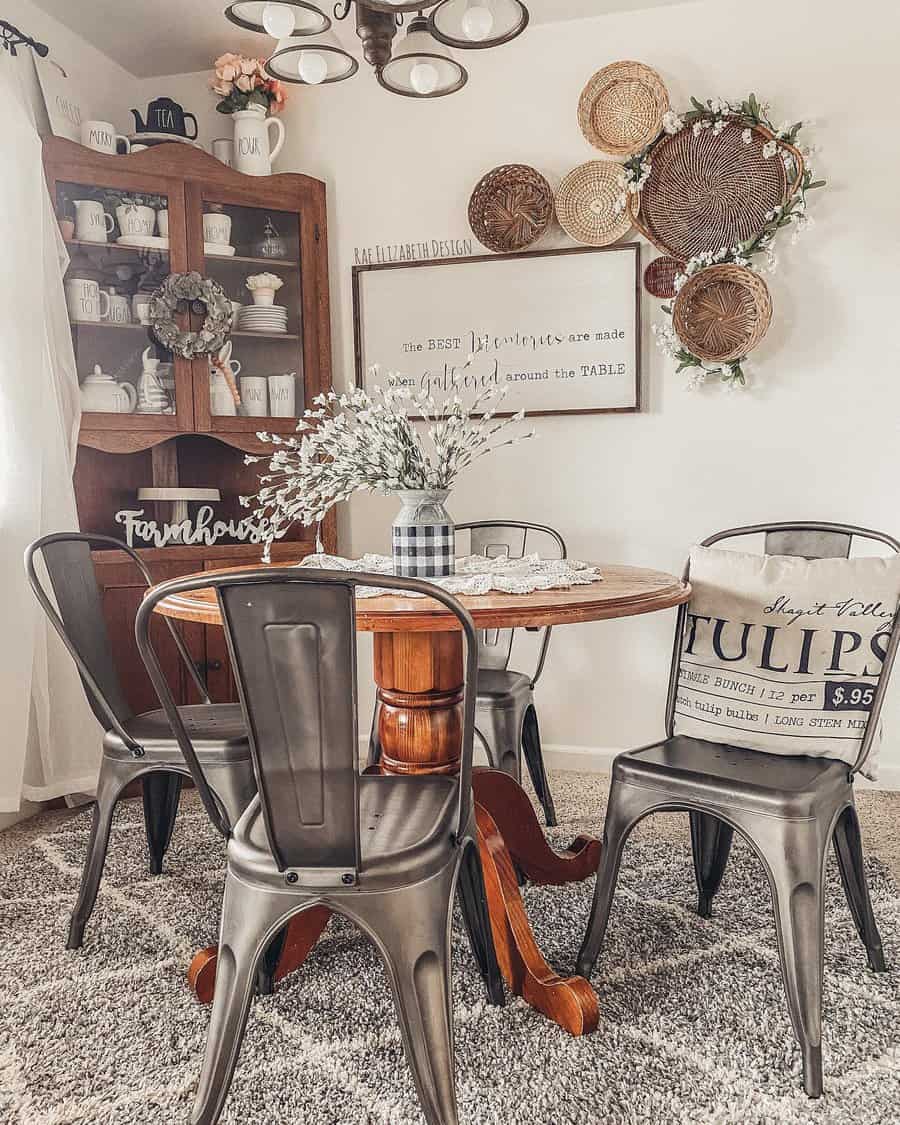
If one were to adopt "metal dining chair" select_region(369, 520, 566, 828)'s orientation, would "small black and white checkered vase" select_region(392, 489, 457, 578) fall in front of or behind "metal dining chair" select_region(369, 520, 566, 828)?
in front

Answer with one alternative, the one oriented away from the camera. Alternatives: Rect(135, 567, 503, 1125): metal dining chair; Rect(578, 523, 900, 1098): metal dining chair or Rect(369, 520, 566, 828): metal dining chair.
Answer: Rect(135, 567, 503, 1125): metal dining chair

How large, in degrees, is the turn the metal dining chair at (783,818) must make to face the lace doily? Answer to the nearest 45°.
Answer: approximately 45° to its right

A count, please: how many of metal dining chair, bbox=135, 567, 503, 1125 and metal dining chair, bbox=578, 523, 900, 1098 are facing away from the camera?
1

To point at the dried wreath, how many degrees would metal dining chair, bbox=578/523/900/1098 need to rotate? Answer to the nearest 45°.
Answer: approximately 90° to its right

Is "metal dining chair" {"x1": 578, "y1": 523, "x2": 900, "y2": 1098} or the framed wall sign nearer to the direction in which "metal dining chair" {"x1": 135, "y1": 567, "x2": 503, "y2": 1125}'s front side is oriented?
the framed wall sign

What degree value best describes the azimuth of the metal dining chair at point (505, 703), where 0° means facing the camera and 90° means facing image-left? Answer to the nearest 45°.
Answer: approximately 45°

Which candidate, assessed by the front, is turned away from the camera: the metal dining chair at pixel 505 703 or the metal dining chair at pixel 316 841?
the metal dining chair at pixel 316 841

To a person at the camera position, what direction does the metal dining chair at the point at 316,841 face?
facing away from the viewer
